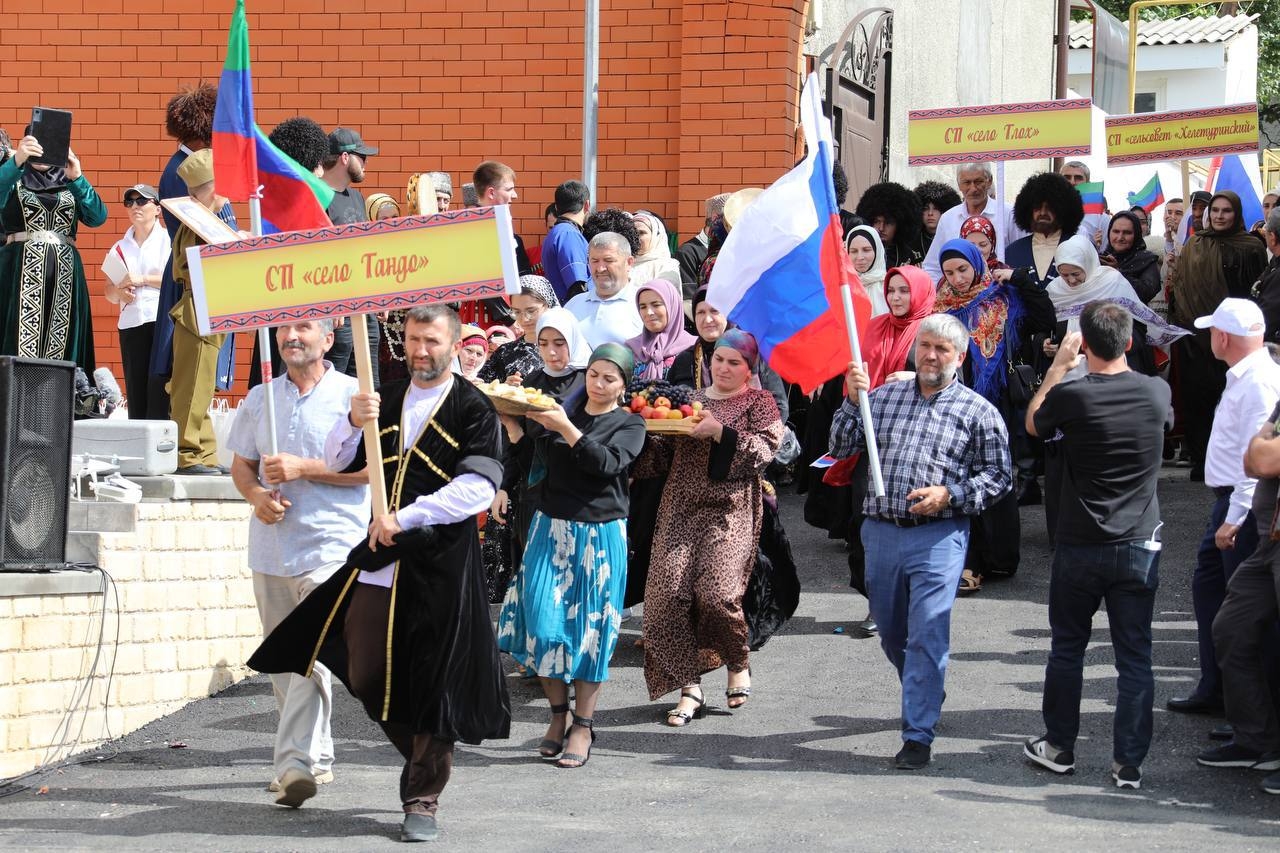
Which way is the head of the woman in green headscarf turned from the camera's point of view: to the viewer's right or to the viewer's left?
to the viewer's left

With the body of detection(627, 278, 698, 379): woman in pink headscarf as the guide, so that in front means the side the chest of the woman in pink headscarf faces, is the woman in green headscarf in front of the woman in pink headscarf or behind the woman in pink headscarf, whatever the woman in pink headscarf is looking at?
in front

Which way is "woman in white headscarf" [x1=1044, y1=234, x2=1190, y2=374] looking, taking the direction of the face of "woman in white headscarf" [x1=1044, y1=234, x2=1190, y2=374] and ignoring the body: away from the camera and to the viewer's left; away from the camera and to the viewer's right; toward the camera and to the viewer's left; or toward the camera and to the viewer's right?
toward the camera and to the viewer's left

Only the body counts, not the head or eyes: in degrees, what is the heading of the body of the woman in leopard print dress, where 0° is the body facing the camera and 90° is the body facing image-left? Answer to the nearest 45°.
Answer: approximately 45°

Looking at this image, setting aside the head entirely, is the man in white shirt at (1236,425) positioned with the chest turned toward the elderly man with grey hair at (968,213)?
no

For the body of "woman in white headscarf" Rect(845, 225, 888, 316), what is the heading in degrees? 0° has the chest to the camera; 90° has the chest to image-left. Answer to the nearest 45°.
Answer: approximately 45°

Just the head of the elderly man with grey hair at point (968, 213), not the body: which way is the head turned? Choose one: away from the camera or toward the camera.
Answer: toward the camera

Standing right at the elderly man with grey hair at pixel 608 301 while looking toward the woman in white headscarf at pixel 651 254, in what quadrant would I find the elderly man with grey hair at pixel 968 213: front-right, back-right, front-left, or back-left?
front-right

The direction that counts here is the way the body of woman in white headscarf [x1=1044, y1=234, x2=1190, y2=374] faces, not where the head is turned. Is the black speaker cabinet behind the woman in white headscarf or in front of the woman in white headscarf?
in front

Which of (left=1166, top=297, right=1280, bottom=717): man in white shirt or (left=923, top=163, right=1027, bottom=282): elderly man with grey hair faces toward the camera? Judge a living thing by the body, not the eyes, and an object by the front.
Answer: the elderly man with grey hair

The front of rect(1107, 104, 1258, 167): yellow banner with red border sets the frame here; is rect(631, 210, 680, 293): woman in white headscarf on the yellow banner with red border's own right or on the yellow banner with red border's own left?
on the yellow banner with red border's own right

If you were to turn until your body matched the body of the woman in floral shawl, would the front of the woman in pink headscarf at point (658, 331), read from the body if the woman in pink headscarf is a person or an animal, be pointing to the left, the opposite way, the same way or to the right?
the same way

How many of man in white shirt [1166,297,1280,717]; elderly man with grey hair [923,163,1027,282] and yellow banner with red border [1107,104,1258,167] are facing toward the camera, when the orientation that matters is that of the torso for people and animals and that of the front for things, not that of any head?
2

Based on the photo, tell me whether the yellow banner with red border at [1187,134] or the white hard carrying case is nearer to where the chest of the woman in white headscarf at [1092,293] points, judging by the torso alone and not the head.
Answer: the white hard carrying case

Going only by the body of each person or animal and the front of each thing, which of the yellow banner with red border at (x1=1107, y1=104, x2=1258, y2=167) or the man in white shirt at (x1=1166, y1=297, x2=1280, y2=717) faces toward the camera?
the yellow banner with red border

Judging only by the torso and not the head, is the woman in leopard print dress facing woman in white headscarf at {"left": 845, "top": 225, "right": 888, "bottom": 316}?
no

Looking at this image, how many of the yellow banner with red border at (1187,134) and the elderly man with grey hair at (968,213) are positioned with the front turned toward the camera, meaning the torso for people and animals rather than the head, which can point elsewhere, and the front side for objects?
2
